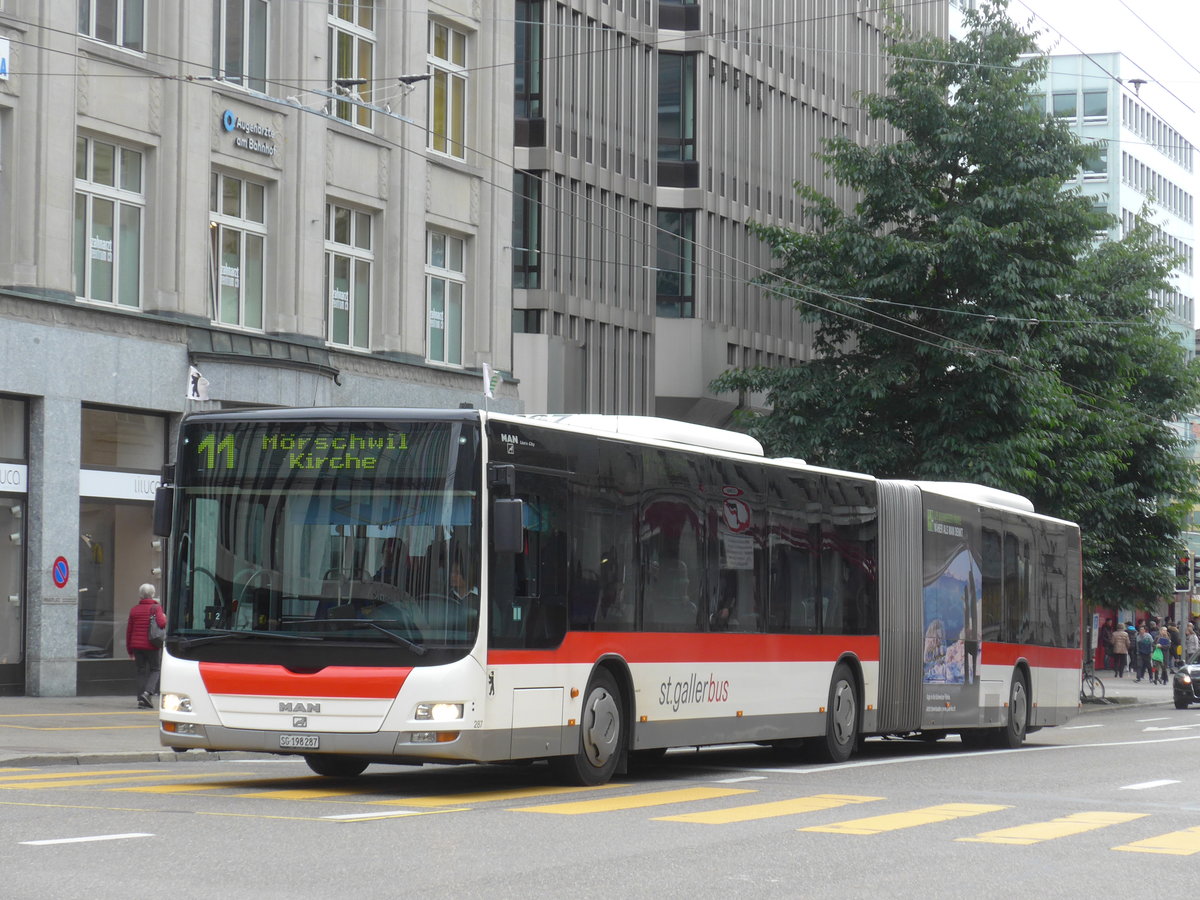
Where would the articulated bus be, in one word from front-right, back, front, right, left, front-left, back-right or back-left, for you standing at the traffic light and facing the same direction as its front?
front

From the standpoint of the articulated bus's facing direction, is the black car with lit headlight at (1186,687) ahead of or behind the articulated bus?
behind

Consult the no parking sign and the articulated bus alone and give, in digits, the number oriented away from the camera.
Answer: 0

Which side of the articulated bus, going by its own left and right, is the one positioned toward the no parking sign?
right

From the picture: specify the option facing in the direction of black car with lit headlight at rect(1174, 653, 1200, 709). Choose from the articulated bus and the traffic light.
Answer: the traffic light

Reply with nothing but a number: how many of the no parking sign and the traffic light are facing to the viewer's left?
0

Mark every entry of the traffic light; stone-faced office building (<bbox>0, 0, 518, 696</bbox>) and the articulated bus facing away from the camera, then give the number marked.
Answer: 0

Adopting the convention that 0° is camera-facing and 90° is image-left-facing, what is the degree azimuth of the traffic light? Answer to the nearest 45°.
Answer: approximately 0°

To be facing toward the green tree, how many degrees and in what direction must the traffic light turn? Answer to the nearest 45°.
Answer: approximately 45° to its right

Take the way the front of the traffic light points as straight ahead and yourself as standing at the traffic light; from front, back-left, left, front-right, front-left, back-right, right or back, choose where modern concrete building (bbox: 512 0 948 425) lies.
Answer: right

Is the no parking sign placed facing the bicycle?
no

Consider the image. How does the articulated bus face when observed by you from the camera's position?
facing the viewer and to the left of the viewer

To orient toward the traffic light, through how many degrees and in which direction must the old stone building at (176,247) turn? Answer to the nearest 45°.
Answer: approximately 90° to its left

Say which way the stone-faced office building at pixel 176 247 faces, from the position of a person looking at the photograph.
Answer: facing the viewer and to the right of the viewer

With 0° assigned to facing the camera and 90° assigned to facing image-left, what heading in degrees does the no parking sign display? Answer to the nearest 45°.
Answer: approximately 315°
